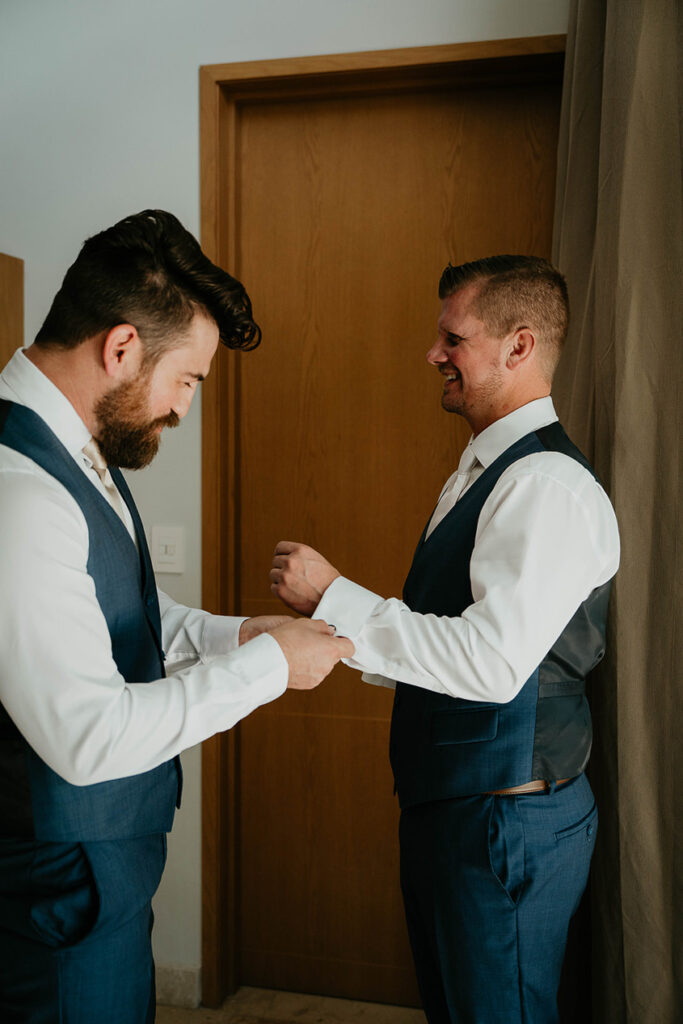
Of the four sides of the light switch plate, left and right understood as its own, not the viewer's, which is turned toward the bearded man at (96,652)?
front

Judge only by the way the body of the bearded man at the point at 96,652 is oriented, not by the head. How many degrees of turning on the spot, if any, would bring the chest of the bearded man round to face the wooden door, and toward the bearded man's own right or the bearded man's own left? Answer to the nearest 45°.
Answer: approximately 45° to the bearded man's own left

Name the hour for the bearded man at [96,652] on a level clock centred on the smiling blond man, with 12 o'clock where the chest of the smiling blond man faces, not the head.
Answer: The bearded man is roughly at 11 o'clock from the smiling blond man.

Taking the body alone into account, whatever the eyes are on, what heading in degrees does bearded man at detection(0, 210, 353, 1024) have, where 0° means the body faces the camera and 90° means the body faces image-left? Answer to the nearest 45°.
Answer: approximately 270°

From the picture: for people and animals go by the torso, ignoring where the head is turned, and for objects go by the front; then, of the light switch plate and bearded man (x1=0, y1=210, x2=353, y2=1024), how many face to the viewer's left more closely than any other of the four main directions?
0

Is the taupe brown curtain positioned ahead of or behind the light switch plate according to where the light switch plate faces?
ahead

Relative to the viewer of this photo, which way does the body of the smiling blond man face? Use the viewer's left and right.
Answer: facing to the left of the viewer

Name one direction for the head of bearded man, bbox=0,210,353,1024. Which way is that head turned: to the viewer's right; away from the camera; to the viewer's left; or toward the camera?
to the viewer's right

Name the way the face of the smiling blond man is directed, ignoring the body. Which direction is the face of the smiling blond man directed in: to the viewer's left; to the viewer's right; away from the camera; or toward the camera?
to the viewer's left

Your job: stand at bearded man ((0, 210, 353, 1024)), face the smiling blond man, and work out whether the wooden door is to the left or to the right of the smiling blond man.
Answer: left

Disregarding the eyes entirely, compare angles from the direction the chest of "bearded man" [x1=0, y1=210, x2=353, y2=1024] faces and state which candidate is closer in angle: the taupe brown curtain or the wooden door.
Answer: the taupe brown curtain

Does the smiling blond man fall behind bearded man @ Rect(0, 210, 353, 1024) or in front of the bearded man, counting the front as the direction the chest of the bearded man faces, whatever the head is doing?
in front

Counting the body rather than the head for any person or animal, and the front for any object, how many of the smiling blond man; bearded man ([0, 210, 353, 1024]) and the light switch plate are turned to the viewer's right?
1

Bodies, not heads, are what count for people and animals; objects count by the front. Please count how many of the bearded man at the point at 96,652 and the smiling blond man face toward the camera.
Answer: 0
